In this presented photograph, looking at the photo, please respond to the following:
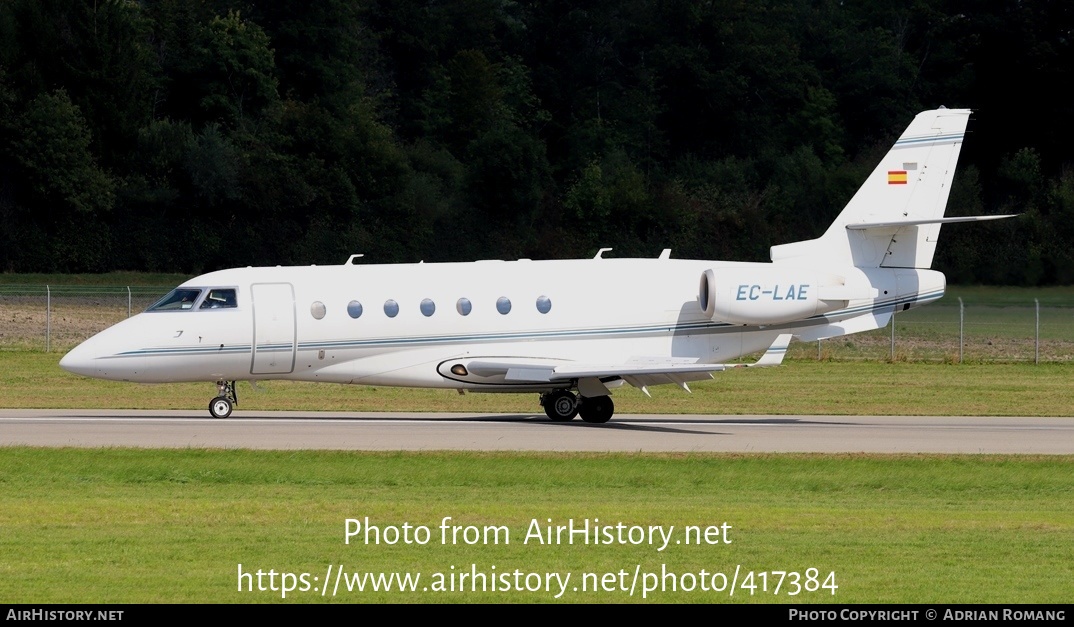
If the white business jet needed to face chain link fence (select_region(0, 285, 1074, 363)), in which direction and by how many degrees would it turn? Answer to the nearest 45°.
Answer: approximately 135° to its right

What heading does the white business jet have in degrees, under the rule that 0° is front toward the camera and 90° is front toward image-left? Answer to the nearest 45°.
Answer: approximately 90°
